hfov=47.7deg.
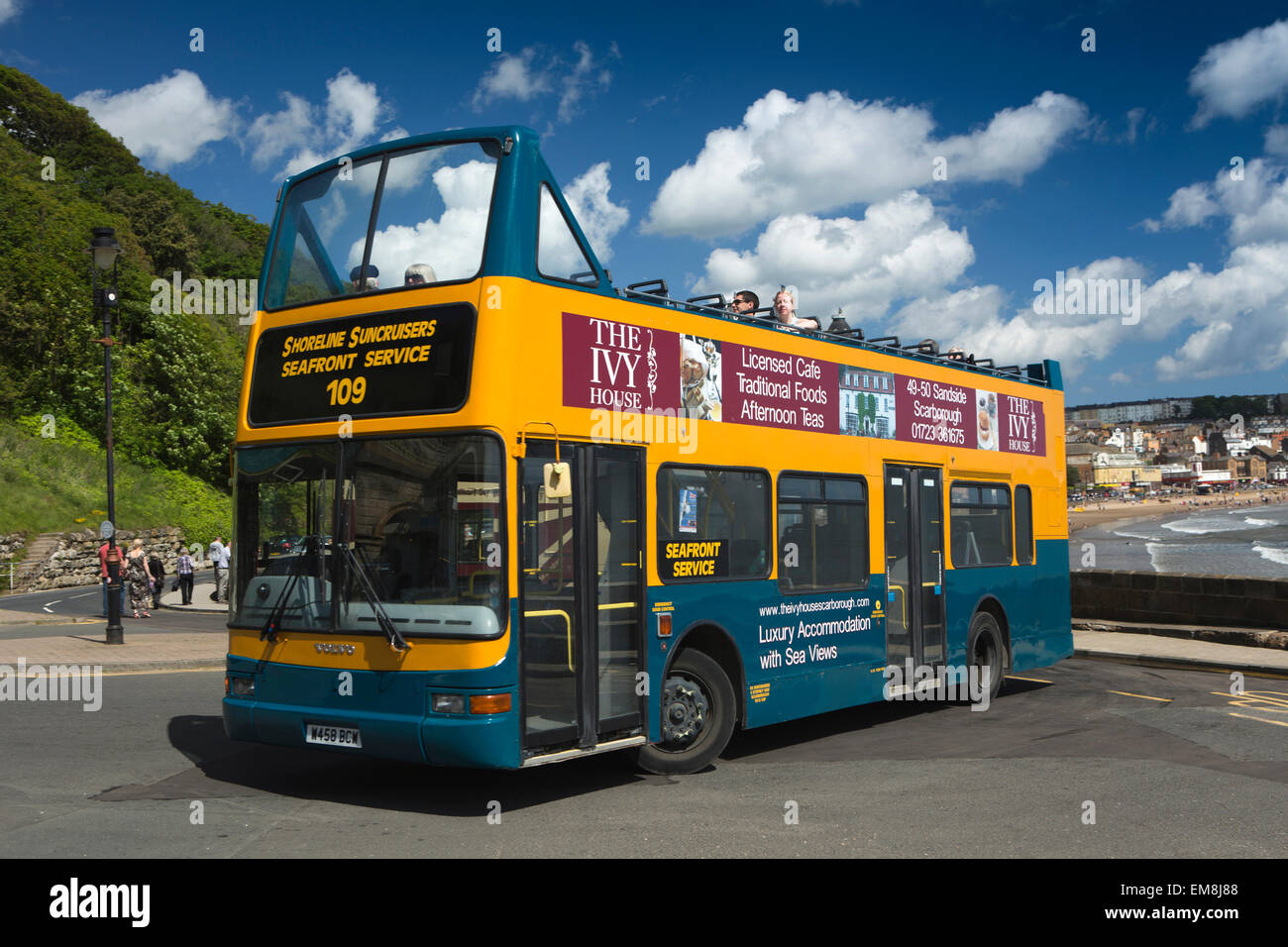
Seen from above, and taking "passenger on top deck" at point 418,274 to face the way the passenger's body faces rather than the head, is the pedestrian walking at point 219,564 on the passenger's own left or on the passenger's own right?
on the passenger's own right

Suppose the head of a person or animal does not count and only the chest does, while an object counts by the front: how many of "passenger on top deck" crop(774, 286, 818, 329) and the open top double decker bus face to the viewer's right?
0

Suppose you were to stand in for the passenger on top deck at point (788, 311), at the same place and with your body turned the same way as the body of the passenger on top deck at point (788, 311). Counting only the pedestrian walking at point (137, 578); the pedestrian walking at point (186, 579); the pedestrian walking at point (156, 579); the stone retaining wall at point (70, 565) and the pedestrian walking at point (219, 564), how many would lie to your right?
5

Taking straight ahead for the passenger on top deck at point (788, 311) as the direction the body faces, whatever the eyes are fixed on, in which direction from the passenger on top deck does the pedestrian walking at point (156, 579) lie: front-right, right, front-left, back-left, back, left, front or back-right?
right

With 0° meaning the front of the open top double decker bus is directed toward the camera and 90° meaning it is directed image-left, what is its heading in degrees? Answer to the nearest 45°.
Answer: approximately 45°

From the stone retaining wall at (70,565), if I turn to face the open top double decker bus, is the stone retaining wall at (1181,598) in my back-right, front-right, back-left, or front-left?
front-left

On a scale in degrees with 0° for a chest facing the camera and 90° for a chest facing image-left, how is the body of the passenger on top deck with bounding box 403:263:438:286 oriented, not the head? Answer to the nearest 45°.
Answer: approximately 45°

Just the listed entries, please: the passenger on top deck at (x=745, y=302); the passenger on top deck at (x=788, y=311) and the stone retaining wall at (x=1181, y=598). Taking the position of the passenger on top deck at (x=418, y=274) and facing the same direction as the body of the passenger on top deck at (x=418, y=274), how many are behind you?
3

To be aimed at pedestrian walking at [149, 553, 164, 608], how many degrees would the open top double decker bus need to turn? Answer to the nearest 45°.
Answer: approximately 90° to its right

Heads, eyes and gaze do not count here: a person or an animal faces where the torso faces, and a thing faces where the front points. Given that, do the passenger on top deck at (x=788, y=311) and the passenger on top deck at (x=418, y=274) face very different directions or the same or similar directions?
same or similar directions

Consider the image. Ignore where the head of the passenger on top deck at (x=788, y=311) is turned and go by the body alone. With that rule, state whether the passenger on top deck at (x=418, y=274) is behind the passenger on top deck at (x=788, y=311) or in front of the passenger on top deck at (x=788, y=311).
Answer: in front

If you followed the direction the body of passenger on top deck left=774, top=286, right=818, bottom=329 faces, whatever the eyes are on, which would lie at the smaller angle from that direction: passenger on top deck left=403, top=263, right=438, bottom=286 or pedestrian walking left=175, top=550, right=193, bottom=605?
the passenger on top deck
